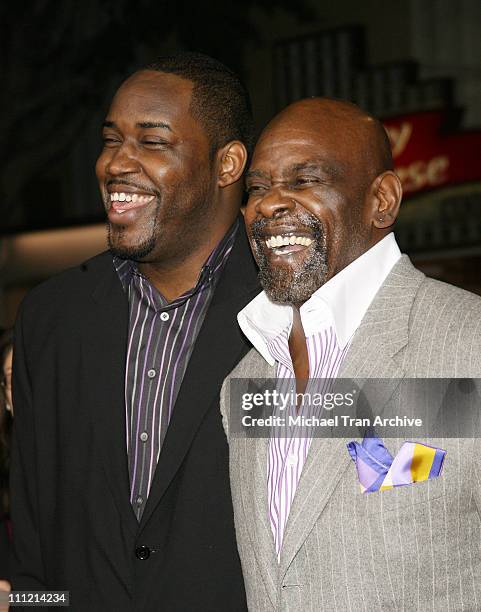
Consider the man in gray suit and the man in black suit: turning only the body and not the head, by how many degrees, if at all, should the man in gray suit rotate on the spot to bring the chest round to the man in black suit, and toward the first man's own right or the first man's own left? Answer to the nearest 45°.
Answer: approximately 90° to the first man's own right

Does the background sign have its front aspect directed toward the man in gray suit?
yes

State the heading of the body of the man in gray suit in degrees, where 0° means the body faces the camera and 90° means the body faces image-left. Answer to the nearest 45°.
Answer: approximately 45°

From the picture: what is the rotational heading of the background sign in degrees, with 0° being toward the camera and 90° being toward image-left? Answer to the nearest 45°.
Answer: approximately 0°

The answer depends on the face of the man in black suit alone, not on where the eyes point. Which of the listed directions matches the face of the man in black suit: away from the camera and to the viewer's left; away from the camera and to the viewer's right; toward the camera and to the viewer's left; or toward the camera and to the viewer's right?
toward the camera and to the viewer's left

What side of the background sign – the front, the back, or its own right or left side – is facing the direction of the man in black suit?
front

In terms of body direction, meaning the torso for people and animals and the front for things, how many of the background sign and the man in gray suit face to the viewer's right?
0

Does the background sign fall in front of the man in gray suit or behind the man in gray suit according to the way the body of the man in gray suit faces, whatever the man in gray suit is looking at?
behind
